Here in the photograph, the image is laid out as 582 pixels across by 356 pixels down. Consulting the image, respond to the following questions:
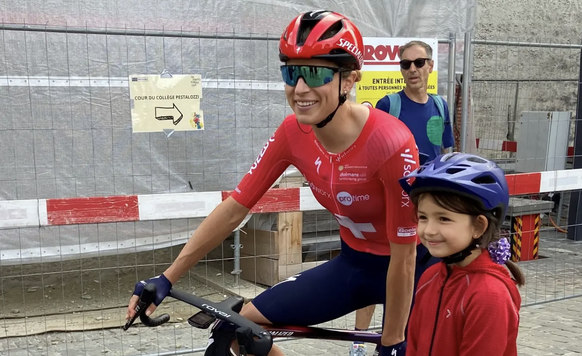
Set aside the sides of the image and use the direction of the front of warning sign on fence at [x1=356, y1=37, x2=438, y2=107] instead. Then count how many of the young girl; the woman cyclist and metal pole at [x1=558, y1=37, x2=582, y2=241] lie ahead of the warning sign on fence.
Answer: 2

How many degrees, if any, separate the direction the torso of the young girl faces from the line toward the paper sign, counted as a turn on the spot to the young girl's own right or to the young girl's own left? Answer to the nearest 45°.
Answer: approximately 90° to the young girl's own right

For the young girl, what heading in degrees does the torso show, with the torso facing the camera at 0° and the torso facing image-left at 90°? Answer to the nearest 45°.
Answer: approximately 45°

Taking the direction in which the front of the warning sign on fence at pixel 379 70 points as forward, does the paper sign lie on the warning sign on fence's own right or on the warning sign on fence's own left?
on the warning sign on fence's own right

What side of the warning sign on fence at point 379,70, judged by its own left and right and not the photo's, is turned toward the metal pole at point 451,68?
left

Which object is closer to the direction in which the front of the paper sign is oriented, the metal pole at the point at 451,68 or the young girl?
the young girl

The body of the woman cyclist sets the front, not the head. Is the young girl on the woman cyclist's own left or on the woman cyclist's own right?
on the woman cyclist's own left

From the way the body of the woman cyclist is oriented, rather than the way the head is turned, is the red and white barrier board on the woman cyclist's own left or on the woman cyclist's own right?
on the woman cyclist's own right

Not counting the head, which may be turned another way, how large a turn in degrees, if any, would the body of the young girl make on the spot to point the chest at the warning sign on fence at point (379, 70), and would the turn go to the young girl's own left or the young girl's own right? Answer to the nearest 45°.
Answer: approximately 135° to the young girl's own right

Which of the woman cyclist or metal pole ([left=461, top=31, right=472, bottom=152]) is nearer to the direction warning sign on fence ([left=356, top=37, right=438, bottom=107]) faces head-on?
the woman cyclist

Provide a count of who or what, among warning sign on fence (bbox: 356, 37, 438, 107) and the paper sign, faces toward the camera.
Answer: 2
